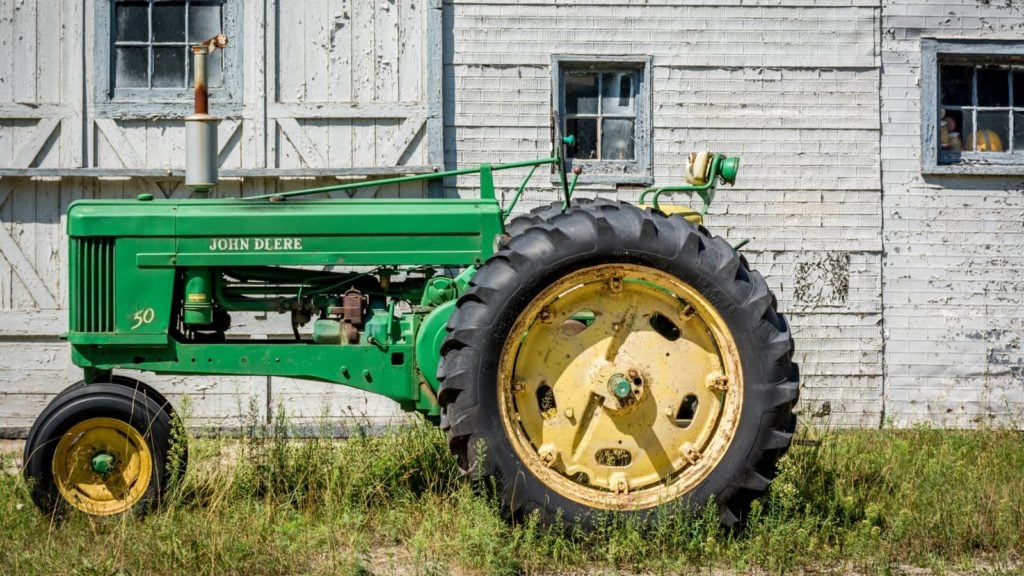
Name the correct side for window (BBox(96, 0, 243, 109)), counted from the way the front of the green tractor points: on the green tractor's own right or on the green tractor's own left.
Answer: on the green tractor's own right

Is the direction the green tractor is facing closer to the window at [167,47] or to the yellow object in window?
the window

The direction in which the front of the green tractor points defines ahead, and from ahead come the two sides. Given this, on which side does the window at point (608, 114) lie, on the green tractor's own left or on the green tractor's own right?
on the green tractor's own right

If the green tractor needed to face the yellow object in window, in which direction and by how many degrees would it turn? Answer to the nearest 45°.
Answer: approximately 135° to its right

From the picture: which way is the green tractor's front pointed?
to the viewer's left
